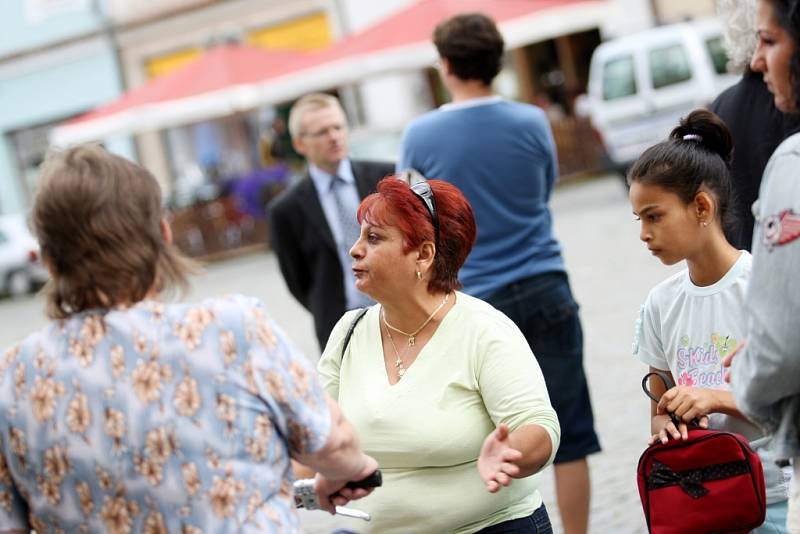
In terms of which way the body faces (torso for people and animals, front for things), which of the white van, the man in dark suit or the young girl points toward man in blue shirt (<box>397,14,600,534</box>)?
the man in dark suit

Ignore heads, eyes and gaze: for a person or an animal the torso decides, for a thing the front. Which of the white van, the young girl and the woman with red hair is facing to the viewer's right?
the white van

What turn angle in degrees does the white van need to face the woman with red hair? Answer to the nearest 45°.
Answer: approximately 90° to its right

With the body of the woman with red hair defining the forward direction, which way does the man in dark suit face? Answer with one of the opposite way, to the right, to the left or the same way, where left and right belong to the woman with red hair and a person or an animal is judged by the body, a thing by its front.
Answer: to the left

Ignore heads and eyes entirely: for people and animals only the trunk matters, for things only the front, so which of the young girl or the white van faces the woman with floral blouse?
the young girl

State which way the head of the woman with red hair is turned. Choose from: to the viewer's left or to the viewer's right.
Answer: to the viewer's left

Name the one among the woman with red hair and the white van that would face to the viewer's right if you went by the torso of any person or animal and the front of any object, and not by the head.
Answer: the white van

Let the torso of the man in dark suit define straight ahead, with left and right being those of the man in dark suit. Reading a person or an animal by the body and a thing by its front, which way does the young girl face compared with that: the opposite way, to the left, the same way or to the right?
to the right

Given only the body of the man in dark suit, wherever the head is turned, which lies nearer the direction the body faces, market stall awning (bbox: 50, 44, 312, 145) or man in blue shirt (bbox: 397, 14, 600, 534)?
the man in blue shirt

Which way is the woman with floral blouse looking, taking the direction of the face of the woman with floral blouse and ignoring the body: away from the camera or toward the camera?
away from the camera

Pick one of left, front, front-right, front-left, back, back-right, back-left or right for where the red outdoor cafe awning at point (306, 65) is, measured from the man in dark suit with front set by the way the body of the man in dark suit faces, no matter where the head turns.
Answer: back-left

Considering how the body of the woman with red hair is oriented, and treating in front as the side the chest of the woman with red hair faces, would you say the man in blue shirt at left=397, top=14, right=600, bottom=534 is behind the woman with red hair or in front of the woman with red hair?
behind
